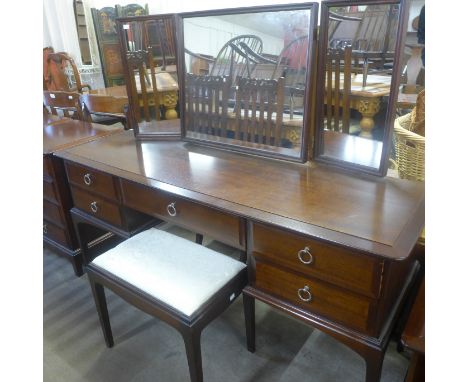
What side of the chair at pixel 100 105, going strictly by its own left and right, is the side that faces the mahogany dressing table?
front

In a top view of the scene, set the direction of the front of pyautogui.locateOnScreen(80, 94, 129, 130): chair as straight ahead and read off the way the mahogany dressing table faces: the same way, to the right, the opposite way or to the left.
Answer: to the right

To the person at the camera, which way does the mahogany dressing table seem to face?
facing the viewer and to the left of the viewer

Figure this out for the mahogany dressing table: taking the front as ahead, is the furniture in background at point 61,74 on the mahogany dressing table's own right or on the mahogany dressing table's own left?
on the mahogany dressing table's own right

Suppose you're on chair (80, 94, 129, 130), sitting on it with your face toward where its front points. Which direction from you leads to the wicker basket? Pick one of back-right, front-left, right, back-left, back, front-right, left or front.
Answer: front-left

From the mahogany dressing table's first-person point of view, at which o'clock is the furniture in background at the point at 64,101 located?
The furniture in background is roughly at 3 o'clock from the mahogany dressing table.

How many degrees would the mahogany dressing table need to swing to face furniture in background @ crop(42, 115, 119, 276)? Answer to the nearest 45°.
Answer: approximately 90° to its right
